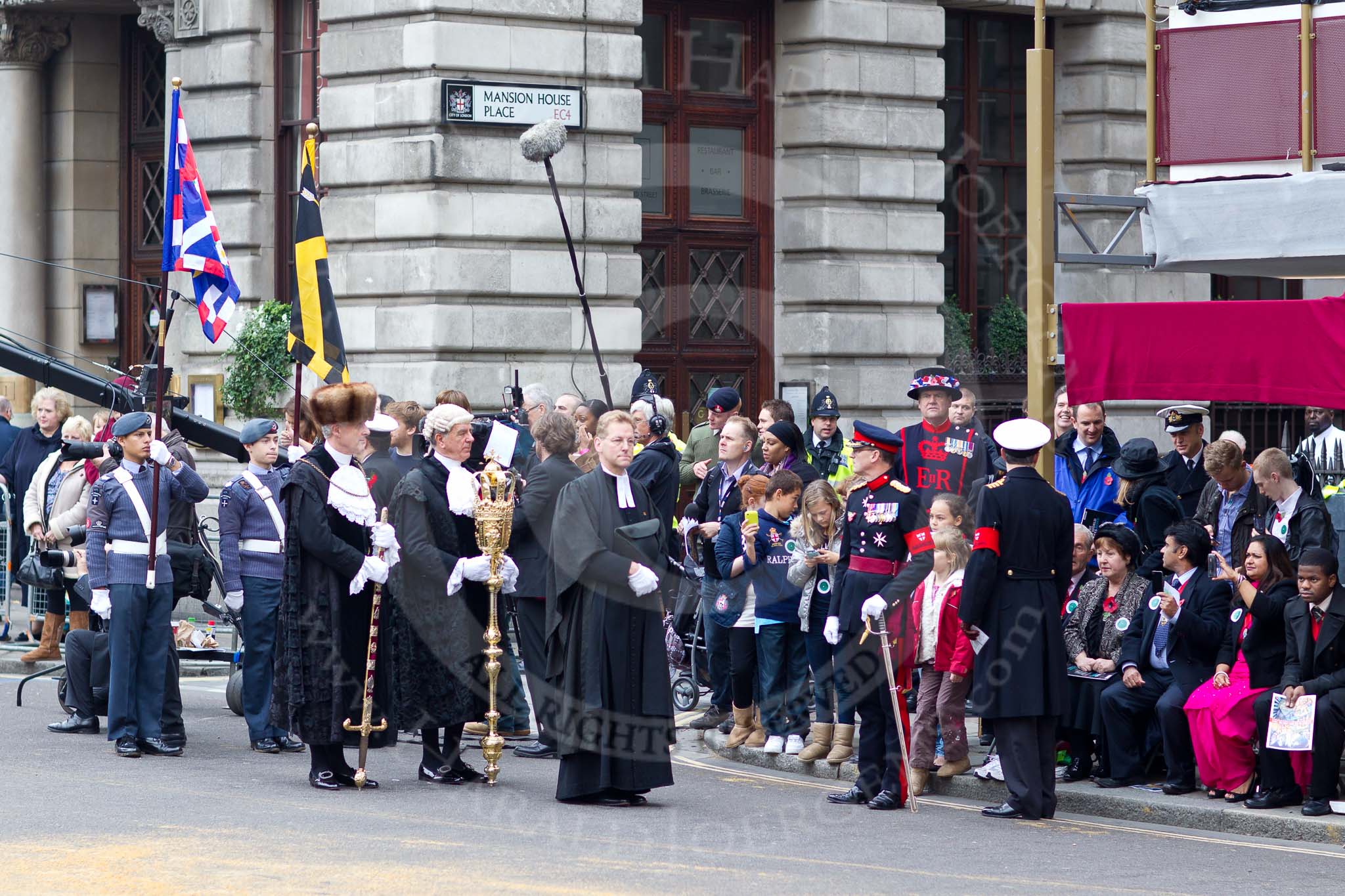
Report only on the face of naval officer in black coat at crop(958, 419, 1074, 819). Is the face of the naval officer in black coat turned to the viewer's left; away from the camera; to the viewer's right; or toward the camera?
away from the camera

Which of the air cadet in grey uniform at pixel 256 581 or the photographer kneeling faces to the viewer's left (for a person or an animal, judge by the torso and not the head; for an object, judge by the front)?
the photographer kneeling

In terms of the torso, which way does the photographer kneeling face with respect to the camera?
to the viewer's left

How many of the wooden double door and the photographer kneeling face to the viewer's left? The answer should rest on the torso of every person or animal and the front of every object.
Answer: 1

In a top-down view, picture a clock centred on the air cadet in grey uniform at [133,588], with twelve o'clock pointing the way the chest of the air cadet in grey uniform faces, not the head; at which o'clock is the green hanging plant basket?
The green hanging plant basket is roughly at 8 o'clock from the air cadet in grey uniform.

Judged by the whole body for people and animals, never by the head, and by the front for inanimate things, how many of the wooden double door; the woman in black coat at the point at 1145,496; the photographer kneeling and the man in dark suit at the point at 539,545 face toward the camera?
1

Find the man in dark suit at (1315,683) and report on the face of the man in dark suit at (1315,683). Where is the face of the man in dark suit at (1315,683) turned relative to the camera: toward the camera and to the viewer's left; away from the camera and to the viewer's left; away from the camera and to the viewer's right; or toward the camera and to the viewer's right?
toward the camera and to the viewer's left

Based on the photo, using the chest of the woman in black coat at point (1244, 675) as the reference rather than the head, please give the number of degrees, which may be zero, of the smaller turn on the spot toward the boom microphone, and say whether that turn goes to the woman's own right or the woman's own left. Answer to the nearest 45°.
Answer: approximately 90° to the woman's own right

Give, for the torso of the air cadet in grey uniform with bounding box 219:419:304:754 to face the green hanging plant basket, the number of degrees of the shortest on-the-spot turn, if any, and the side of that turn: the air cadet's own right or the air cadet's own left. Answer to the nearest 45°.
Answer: approximately 135° to the air cadet's own left

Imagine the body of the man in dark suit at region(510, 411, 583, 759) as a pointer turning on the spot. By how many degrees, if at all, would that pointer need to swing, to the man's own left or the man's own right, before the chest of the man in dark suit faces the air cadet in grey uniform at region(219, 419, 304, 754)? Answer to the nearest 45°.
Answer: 0° — they already face them

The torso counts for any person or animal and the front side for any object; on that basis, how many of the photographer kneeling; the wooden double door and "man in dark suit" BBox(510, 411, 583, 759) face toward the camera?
1
